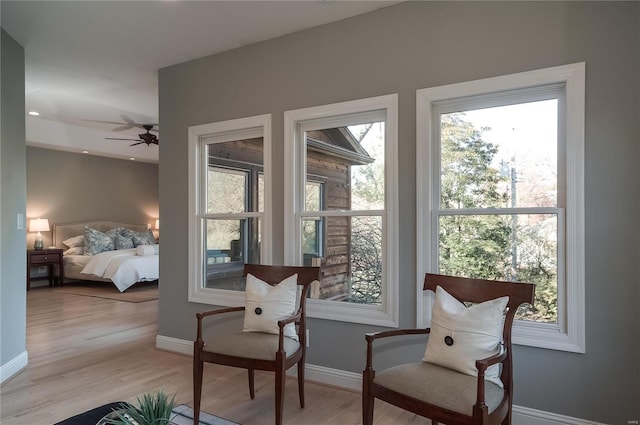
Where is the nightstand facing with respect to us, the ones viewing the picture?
facing the viewer and to the right of the viewer

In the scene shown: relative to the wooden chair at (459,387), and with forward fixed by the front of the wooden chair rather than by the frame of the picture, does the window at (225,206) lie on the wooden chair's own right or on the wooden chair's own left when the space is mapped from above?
on the wooden chair's own right

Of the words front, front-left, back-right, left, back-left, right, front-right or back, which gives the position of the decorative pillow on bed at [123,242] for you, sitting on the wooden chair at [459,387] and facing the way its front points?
right

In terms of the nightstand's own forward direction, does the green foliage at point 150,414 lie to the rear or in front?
in front

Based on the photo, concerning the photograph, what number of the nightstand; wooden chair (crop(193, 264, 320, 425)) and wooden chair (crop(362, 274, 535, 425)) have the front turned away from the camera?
0

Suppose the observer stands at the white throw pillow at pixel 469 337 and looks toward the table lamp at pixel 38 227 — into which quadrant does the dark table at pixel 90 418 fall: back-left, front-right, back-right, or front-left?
front-left

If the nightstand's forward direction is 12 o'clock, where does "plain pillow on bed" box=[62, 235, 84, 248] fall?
The plain pillow on bed is roughly at 9 o'clock from the nightstand.

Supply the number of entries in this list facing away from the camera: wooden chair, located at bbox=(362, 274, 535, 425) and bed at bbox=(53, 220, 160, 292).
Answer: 0

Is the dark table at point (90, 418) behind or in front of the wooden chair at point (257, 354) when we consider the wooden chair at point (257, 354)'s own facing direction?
in front

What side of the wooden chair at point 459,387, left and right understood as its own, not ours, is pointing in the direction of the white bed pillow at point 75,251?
right

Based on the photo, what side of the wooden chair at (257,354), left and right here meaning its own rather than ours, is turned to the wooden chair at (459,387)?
left

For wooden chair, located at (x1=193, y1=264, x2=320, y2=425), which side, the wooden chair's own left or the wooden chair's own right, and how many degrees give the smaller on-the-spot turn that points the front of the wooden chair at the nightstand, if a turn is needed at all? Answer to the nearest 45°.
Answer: approximately 90° to the wooden chair's own right

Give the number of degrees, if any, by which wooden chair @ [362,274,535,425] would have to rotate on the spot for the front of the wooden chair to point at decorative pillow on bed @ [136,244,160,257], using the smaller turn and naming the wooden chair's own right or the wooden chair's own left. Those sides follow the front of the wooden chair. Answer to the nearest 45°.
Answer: approximately 90° to the wooden chair's own right

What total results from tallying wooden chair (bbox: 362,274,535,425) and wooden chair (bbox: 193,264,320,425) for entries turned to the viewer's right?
0

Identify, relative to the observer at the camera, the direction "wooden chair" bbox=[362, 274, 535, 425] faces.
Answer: facing the viewer and to the left of the viewer

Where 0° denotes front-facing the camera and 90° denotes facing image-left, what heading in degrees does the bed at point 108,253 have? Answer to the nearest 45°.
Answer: approximately 315°

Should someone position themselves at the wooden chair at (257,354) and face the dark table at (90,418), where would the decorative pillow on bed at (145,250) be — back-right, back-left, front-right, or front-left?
back-right
